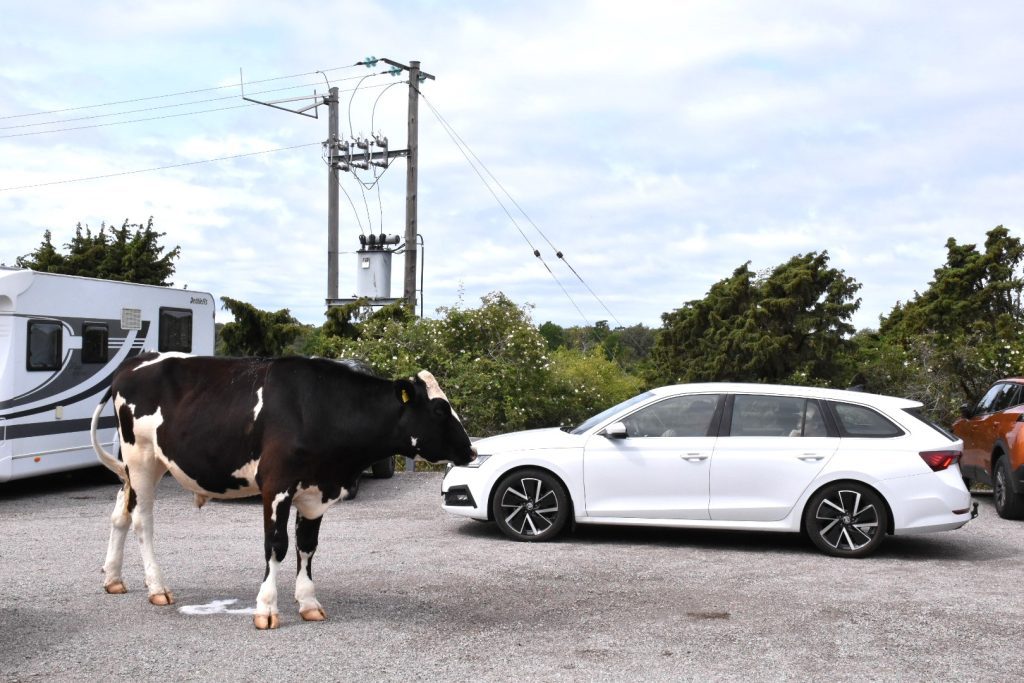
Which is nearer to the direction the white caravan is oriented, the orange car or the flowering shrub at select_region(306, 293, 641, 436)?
the flowering shrub

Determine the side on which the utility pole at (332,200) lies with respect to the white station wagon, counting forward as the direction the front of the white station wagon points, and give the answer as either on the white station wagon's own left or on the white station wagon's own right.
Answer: on the white station wagon's own right

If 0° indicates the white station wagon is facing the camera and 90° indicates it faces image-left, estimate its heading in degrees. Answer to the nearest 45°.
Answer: approximately 90°

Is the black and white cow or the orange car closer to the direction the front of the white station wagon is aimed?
the black and white cow

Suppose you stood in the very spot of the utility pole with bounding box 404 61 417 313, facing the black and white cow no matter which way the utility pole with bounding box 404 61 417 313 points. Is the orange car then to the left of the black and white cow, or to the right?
left

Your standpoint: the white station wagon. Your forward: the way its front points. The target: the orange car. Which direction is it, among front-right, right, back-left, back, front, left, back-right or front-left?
back-right

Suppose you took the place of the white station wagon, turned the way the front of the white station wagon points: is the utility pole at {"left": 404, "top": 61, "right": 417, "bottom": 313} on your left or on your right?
on your right

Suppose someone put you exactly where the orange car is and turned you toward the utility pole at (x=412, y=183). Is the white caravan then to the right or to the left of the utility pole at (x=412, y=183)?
left
